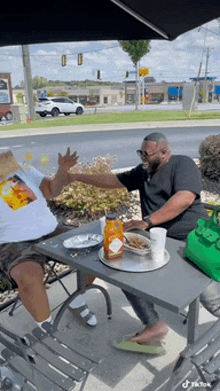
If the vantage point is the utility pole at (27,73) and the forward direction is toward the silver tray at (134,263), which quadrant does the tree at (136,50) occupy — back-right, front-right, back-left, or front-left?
back-left

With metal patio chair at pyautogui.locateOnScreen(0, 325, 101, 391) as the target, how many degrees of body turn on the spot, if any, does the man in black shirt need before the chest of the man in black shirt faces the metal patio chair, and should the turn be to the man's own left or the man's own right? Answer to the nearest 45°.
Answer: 0° — they already face it

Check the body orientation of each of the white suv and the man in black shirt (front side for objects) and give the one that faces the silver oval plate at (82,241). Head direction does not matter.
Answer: the man in black shirt

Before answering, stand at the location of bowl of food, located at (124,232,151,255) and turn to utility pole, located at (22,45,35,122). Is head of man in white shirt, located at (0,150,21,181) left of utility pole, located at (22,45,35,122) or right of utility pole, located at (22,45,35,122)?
left

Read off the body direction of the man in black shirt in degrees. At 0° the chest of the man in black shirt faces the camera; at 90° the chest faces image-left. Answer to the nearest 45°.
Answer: approximately 45°
